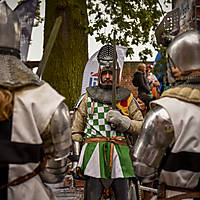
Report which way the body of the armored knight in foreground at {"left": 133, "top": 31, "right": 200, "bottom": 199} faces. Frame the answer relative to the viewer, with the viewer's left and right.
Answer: facing away from the viewer and to the left of the viewer

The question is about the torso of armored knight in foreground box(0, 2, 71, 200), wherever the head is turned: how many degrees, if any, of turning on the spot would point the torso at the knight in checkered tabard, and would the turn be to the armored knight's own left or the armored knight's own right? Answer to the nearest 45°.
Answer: approximately 45° to the armored knight's own right

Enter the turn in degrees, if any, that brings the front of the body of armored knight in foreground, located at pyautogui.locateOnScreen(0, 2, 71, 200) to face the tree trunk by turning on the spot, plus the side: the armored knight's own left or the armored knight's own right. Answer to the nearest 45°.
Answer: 0° — they already face it

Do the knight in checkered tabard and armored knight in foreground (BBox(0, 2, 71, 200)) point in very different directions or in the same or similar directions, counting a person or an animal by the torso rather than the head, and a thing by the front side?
very different directions

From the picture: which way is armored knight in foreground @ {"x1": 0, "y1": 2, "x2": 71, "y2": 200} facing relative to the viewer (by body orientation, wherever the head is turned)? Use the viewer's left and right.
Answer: facing away from the viewer

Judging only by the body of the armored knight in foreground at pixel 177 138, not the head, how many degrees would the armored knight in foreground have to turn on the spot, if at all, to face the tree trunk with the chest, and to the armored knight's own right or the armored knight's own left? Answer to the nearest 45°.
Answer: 0° — they already face it

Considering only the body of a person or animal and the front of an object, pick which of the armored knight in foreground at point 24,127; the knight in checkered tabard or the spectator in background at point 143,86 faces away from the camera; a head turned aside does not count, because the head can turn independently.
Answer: the armored knight in foreground

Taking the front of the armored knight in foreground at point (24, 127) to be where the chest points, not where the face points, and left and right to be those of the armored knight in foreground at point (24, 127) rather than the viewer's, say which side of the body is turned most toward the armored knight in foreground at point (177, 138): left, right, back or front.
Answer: right

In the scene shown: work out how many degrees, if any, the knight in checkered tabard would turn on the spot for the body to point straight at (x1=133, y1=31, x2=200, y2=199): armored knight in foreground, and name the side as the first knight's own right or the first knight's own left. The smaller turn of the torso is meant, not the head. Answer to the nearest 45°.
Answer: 0° — they already face them

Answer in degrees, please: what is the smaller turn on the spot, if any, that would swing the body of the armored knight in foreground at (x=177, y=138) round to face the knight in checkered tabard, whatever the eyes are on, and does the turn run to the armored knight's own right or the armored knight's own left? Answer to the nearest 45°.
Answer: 0° — they already face them

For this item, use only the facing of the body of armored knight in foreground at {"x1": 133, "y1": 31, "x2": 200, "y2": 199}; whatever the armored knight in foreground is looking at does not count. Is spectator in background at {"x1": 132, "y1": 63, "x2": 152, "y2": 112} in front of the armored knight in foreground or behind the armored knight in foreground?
in front

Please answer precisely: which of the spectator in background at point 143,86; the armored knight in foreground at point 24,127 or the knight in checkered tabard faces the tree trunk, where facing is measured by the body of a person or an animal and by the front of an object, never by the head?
the armored knight in foreground
